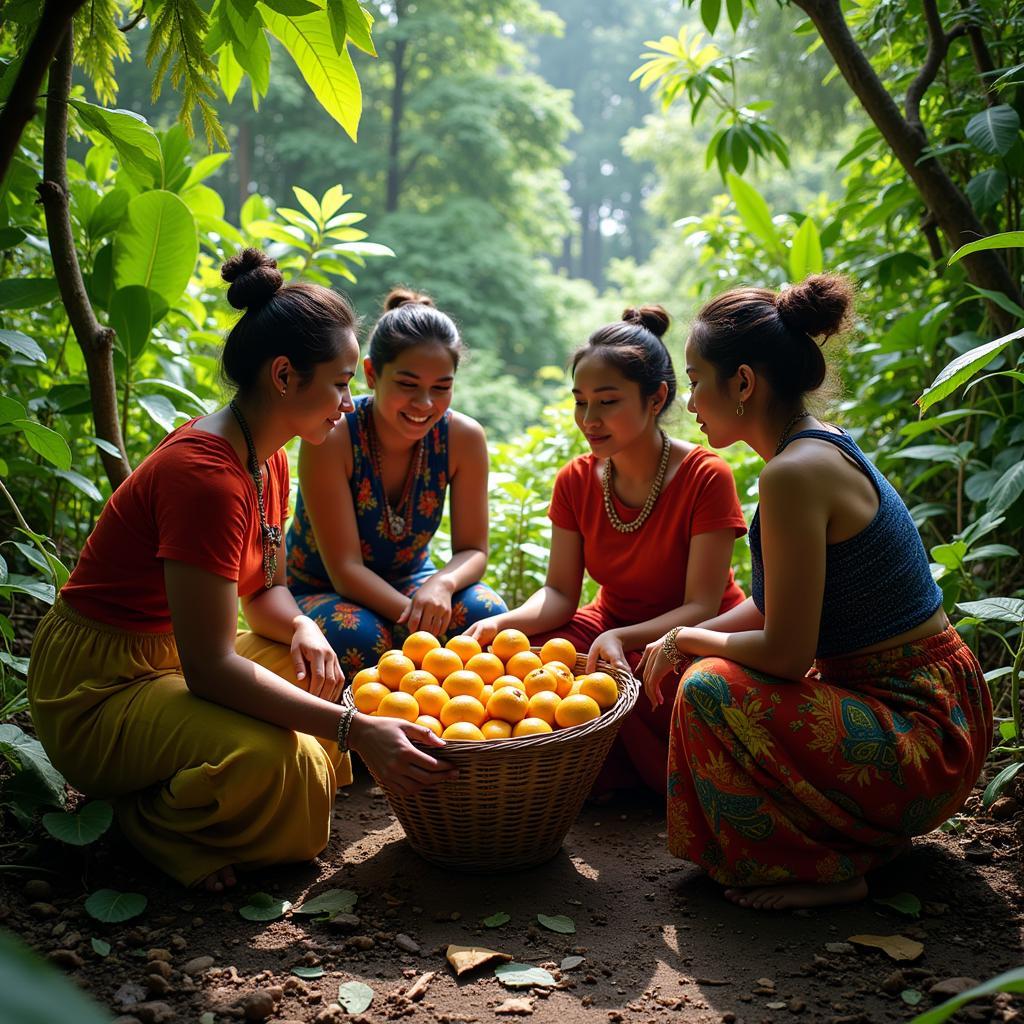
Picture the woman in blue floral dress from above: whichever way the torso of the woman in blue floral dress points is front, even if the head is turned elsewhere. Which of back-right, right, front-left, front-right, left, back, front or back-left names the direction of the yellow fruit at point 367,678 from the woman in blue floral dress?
front-right

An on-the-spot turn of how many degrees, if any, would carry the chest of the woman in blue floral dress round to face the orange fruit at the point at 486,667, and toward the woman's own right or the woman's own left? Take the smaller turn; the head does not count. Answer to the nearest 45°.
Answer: approximately 45° to the woman's own right

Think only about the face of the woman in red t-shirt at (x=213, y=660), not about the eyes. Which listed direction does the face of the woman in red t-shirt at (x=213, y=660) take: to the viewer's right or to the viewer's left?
to the viewer's right

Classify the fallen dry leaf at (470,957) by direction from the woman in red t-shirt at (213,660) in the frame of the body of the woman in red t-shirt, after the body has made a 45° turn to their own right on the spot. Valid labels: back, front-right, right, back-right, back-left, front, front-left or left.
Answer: front

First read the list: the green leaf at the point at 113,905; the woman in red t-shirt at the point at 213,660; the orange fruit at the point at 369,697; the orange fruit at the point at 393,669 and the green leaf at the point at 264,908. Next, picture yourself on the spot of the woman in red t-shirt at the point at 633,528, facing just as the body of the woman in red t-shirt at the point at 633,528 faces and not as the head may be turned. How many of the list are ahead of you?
5

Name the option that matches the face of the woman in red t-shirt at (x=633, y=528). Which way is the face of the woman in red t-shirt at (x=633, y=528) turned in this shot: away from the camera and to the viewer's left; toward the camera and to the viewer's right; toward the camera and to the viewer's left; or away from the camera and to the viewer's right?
toward the camera and to the viewer's left

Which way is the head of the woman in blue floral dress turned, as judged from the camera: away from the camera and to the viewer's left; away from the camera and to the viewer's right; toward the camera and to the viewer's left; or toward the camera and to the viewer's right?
toward the camera and to the viewer's right

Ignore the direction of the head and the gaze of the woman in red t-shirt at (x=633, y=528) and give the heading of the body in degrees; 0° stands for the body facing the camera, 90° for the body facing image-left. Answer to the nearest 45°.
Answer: approximately 45°

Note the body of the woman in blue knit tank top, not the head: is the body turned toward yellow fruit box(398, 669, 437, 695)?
yes

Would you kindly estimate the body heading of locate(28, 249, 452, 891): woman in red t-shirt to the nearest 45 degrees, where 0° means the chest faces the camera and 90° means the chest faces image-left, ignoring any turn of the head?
approximately 270°

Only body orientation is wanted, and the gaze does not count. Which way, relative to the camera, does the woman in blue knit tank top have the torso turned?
to the viewer's left

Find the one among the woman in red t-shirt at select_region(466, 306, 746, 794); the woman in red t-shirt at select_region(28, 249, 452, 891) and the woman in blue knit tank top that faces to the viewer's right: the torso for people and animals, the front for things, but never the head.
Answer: the woman in red t-shirt at select_region(28, 249, 452, 891)
